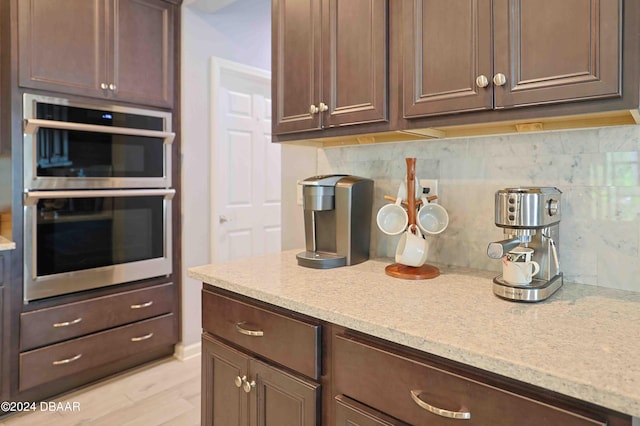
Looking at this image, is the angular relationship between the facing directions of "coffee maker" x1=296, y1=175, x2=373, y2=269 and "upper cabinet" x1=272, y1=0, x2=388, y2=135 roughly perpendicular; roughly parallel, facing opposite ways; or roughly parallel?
roughly parallel

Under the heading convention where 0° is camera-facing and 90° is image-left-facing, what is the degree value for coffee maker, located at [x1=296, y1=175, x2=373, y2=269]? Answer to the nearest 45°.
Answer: approximately 45°

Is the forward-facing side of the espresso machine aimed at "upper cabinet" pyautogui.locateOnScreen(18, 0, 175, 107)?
no

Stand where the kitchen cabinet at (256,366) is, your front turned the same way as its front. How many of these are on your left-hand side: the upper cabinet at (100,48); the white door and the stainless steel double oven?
0

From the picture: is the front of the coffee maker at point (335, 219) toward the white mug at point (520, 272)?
no

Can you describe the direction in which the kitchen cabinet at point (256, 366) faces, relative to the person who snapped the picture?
facing the viewer and to the left of the viewer

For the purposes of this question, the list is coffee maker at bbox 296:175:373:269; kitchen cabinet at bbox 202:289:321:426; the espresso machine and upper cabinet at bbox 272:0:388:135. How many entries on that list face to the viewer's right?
0

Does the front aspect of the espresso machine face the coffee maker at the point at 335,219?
no

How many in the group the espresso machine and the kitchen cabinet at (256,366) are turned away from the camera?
0

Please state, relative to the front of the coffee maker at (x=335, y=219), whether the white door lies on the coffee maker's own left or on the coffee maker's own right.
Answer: on the coffee maker's own right

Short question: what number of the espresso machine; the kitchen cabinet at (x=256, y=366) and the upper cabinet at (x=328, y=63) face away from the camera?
0

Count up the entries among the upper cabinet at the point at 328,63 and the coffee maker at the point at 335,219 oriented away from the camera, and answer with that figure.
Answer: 0

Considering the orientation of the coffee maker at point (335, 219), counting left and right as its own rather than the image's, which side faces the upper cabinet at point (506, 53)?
left

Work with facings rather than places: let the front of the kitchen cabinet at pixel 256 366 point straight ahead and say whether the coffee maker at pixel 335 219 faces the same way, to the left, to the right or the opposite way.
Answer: the same way
